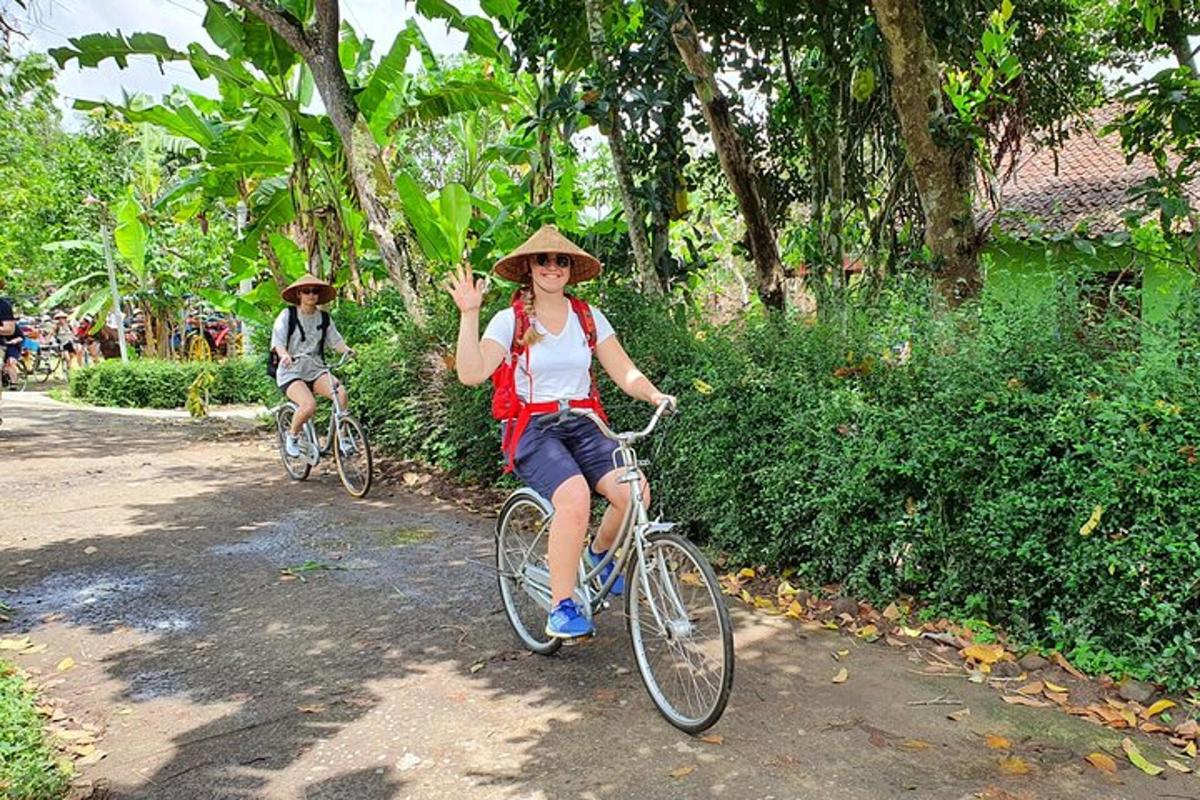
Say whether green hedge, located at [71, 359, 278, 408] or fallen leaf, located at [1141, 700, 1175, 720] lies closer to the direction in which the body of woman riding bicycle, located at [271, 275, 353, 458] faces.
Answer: the fallen leaf

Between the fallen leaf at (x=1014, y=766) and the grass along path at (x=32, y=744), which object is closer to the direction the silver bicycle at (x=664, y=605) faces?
the fallen leaf

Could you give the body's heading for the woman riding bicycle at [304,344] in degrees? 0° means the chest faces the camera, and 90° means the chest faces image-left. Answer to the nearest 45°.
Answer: approximately 315°

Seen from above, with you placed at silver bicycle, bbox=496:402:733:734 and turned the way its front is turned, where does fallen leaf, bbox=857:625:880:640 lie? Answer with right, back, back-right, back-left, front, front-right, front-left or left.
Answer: left

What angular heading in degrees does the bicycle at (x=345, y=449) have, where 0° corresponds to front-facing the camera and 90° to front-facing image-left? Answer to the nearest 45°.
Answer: approximately 315°

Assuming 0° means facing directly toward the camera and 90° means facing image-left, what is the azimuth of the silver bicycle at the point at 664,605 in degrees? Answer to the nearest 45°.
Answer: approximately 315°
